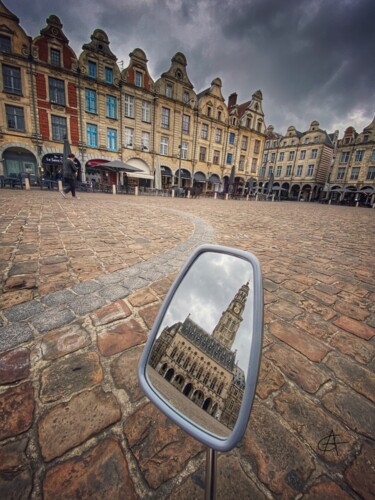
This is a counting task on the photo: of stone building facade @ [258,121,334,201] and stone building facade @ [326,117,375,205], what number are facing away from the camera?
0

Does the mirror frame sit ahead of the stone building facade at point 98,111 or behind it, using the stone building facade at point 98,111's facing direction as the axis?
ahead

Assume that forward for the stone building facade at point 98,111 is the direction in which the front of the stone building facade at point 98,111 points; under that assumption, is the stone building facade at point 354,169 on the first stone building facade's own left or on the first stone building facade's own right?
on the first stone building facade's own left

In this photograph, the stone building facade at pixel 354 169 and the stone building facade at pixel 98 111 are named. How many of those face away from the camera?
0

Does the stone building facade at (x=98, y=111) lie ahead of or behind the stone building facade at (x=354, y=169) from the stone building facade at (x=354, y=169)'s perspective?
ahead

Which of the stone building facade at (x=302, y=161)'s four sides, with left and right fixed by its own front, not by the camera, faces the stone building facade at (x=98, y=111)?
front

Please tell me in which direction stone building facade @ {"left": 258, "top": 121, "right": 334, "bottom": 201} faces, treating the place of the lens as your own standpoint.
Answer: facing the viewer and to the left of the viewer

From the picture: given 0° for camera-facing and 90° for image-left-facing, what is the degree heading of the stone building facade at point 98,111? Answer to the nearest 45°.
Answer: approximately 315°

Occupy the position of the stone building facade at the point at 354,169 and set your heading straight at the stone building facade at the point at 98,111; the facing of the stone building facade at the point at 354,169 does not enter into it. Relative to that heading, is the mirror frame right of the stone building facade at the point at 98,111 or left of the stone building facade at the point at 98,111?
left

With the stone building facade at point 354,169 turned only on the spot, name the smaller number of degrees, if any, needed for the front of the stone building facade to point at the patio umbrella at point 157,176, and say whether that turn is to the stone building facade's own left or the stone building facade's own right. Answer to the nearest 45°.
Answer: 0° — it already faces it

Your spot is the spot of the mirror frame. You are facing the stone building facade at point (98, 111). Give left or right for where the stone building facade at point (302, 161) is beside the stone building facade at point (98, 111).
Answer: right

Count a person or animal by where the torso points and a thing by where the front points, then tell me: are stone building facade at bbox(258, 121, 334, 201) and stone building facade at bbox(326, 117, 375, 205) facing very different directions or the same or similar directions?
same or similar directions

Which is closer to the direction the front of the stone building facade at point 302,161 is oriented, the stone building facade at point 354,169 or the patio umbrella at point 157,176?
the patio umbrella

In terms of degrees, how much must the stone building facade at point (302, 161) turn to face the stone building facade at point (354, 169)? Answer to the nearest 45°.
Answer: approximately 135° to its left

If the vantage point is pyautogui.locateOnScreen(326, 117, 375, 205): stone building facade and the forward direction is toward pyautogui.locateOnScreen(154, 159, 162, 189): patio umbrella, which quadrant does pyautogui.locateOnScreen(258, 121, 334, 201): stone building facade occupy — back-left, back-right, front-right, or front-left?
front-right
